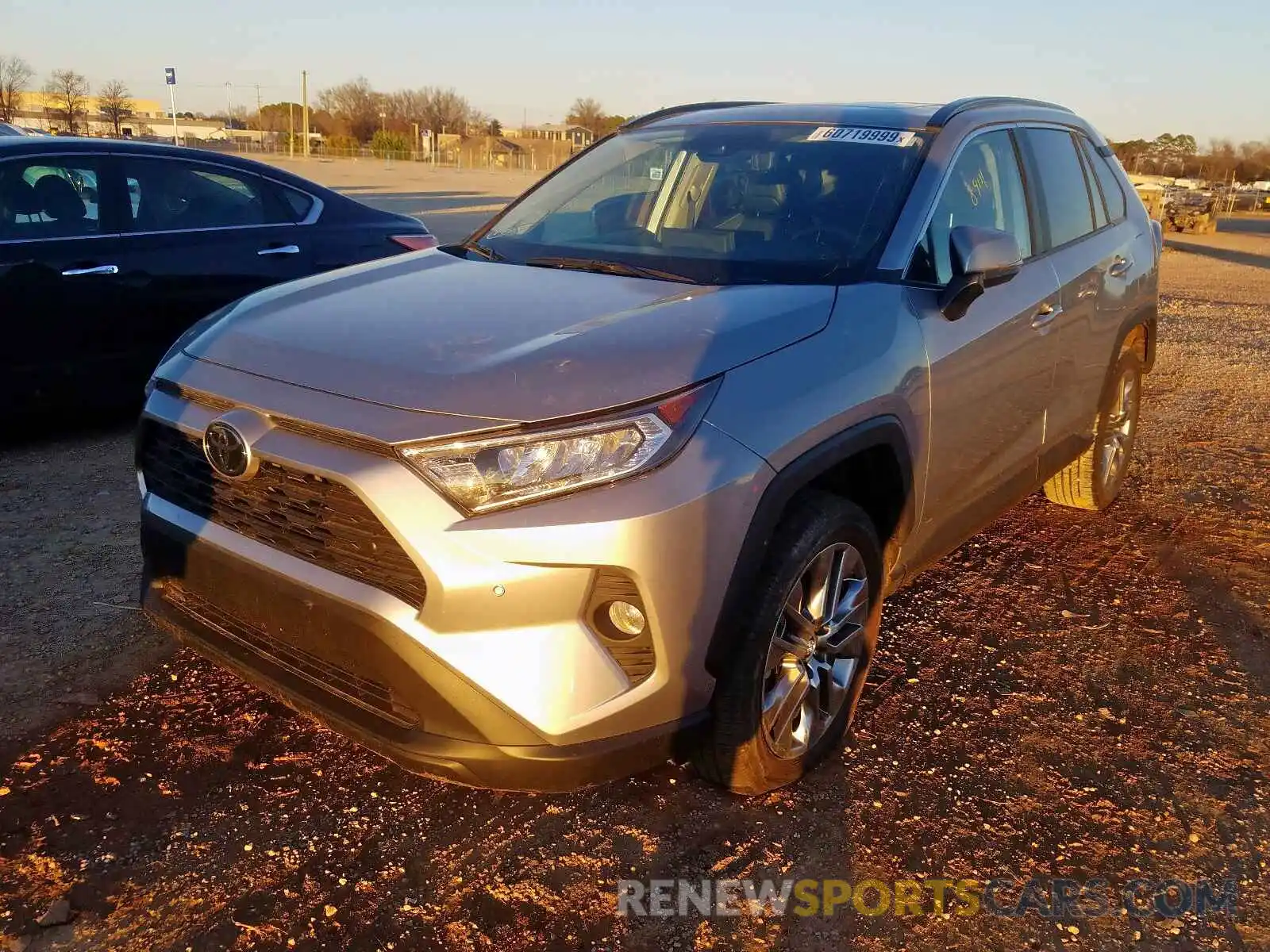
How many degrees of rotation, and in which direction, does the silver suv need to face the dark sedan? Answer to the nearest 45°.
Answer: approximately 90° to its right

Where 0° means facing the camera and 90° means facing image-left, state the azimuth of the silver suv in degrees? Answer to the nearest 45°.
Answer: approximately 45°
